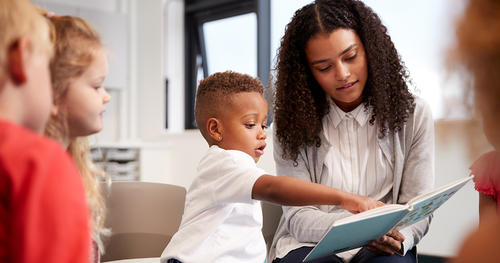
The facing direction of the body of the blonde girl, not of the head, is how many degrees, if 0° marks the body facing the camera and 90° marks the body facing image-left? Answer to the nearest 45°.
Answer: approximately 270°

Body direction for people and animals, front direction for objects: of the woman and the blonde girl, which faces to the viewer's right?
the blonde girl

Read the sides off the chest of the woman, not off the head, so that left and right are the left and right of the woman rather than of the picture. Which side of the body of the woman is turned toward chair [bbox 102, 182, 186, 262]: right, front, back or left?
right

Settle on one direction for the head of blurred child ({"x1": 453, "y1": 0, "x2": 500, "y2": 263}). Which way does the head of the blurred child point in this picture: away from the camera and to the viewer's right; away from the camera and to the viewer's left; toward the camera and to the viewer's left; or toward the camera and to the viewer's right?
away from the camera and to the viewer's left

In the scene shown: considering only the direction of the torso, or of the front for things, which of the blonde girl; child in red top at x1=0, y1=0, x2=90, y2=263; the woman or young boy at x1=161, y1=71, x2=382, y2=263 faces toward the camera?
the woman

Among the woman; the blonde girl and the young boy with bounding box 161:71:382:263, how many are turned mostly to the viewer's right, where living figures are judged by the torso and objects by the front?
2

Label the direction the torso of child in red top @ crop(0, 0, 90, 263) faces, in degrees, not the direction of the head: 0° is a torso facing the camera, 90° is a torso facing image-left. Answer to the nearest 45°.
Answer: approximately 225°

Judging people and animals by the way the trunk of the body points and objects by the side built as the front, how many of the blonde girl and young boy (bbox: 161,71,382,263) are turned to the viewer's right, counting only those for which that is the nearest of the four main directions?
2

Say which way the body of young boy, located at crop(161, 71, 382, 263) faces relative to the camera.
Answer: to the viewer's right
